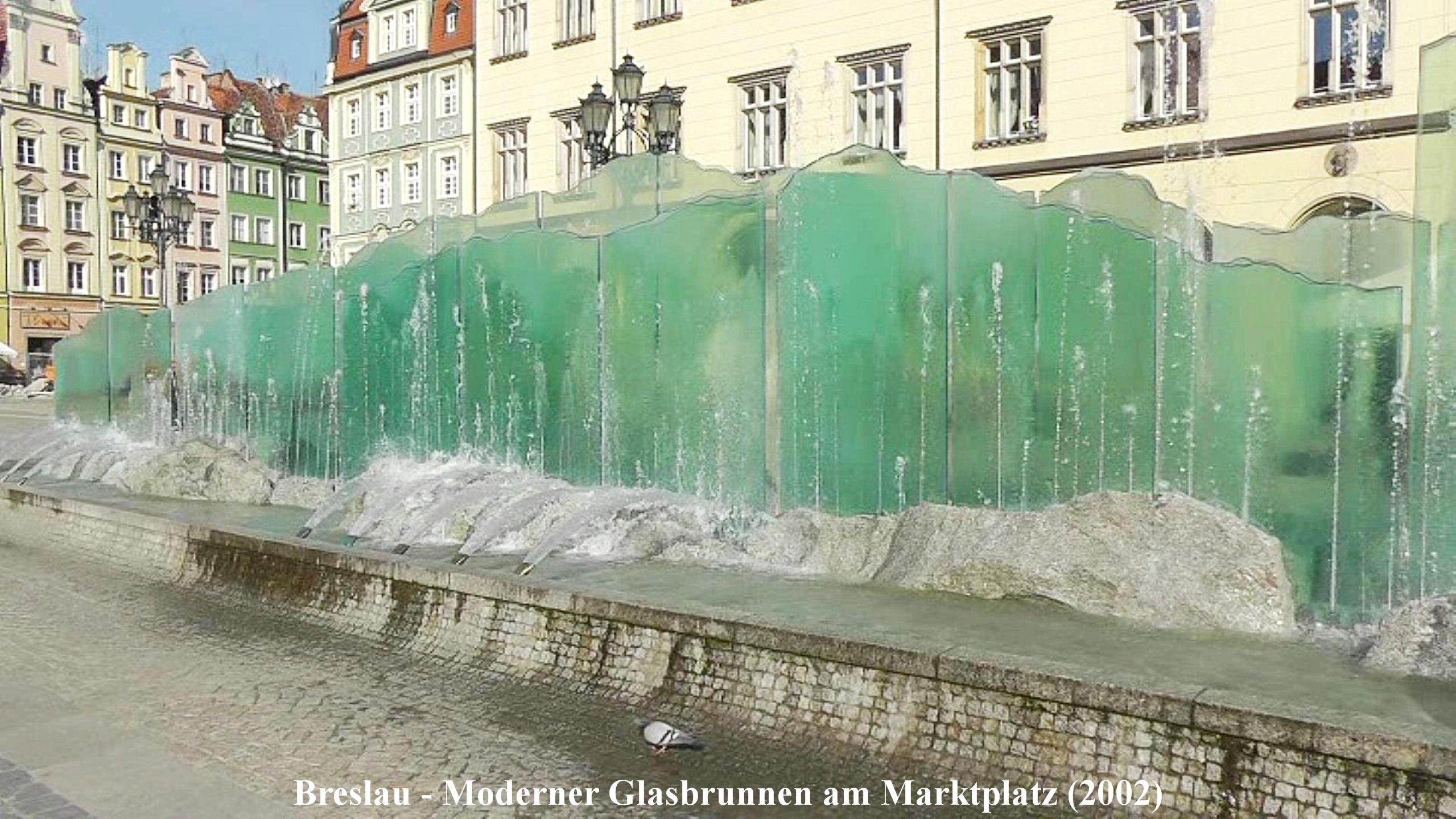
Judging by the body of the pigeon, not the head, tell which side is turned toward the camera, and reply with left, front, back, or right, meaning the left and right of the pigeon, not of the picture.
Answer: left

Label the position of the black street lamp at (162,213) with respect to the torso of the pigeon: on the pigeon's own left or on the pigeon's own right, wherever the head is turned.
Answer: on the pigeon's own right

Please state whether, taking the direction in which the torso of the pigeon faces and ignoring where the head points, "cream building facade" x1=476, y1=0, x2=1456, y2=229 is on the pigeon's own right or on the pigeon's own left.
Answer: on the pigeon's own right

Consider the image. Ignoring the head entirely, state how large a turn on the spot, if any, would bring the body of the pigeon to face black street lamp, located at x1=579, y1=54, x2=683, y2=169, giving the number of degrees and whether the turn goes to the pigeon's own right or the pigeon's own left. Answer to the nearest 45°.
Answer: approximately 90° to the pigeon's own right

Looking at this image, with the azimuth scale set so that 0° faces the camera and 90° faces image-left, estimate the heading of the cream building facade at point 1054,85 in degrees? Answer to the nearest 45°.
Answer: approximately 45°

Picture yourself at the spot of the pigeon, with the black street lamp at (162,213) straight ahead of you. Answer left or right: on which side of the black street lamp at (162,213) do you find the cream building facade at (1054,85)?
right
